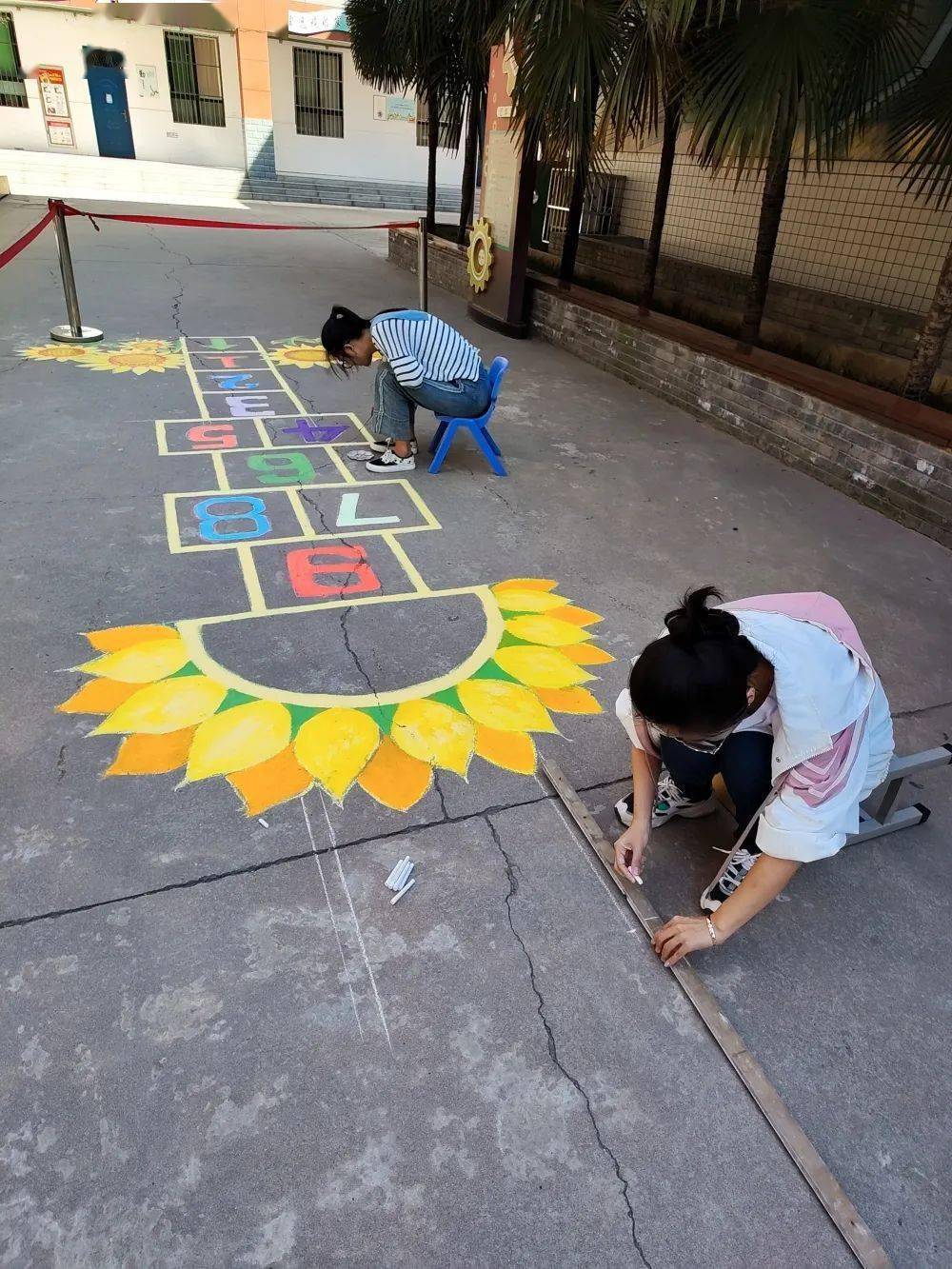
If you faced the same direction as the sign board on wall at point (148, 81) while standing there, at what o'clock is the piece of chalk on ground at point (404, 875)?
The piece of chalk on ground is roughly at 12 o'clock from the sign board on wall.

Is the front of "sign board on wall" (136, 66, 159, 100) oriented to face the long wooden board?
yes

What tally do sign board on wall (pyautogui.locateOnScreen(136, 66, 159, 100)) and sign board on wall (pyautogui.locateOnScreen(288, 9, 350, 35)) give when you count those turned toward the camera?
2

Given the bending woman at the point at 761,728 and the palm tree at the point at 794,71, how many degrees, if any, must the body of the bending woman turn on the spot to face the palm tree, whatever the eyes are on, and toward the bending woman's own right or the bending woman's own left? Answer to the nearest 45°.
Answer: approximately 135° to the bending woman's own right

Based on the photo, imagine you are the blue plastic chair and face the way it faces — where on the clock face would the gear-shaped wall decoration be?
The gear-shaped wall decoration is roughly at 3 o'clock from the blue plastic chair.

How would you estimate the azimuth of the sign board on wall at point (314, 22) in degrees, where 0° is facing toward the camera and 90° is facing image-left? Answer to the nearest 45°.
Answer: approximately 0°

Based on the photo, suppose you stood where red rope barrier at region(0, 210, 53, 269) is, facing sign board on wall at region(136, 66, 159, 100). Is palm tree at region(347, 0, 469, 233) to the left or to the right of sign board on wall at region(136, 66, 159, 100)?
right

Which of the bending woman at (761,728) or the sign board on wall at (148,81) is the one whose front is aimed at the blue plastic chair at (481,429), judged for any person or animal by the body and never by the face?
the sign board on wall

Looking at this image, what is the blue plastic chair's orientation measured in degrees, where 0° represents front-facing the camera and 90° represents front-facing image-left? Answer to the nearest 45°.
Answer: approximately 90°

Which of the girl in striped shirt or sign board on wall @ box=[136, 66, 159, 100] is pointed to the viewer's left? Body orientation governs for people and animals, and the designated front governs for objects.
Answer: the girl in striped shirt

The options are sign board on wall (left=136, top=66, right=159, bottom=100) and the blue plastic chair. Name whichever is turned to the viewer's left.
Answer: the blue plastic chair

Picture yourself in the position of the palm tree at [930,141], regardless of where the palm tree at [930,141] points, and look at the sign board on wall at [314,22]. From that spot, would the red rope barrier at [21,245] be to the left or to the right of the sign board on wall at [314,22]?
left

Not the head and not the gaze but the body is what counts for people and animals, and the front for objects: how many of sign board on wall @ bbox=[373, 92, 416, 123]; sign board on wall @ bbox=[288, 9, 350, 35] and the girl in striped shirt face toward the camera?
2

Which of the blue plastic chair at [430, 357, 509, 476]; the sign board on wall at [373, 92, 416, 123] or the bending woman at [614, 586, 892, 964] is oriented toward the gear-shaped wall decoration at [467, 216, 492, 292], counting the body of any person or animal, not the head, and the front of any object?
the sign board on wall

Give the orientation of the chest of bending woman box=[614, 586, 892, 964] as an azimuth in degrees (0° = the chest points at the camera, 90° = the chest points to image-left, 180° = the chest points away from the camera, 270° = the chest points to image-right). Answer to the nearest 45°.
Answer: approximately 45°
